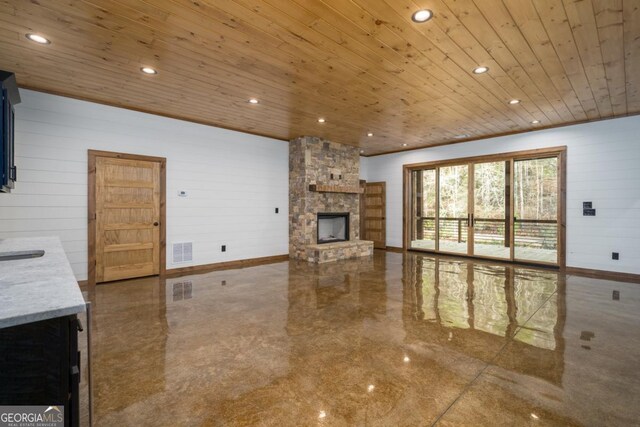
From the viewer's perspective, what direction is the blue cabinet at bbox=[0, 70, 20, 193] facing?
to the viewer's right

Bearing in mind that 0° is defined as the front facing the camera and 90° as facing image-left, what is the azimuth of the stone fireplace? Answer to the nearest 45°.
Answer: approximately 315°

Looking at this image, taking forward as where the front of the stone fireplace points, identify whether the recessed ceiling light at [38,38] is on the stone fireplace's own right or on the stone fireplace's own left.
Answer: on the stone fireplace's own right

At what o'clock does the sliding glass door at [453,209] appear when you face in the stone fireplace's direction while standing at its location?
The sliding glass door is roughly at 10 o'clock from the stone fireplace.

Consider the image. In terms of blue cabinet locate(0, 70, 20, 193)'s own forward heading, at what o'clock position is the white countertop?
The white countertop is roughly at 3 o'clock from the blue cabinet.

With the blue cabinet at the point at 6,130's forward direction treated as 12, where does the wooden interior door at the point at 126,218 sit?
The wooden interior door is roughly at 10 o'clock from the blue cabinet.

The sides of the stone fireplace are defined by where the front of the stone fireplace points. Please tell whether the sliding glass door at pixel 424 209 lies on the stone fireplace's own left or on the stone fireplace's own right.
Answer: on the stone fireplace's own left

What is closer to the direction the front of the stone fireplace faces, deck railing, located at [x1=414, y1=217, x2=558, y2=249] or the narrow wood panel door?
the deck railing

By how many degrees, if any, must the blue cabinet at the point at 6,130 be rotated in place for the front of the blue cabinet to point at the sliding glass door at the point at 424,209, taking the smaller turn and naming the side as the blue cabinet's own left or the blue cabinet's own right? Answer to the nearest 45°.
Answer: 0° — it already faces it

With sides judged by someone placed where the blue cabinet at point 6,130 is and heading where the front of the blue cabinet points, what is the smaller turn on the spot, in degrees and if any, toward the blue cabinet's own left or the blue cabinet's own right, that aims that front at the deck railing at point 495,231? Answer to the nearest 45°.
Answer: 0° — it already faces it

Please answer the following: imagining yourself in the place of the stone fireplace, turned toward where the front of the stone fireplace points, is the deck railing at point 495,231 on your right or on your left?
on your left

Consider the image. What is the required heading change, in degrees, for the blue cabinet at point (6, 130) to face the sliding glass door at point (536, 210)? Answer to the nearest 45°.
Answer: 0° — it already faces it

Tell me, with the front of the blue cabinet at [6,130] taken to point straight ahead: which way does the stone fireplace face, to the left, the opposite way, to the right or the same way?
to the right

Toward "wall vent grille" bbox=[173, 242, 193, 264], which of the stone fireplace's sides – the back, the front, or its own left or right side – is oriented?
right
